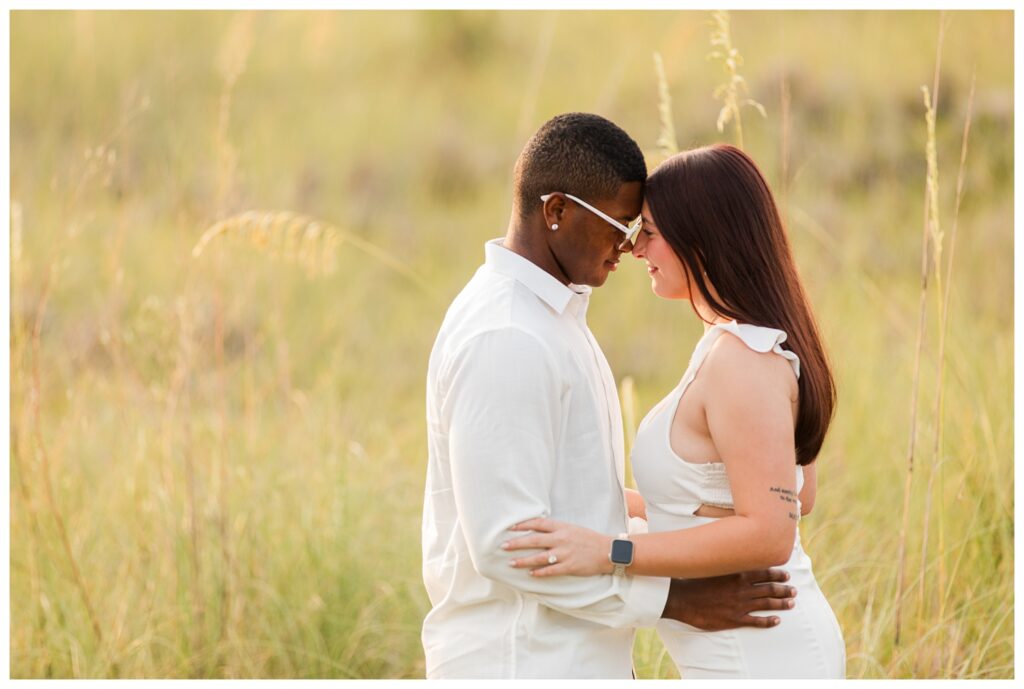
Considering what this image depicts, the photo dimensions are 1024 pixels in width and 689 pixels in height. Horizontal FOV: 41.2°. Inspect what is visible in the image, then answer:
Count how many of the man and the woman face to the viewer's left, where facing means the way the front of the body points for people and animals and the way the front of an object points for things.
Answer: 1

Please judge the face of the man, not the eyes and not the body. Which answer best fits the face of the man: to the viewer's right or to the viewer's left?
to the viewer's right

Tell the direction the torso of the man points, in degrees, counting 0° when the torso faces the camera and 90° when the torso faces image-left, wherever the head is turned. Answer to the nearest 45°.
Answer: approximately 270°

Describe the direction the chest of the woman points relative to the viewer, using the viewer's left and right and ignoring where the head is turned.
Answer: facing to the left of the viewer

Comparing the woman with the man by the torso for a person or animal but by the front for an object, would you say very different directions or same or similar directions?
very different directions

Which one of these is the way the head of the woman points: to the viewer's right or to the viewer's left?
to the viewer's left
